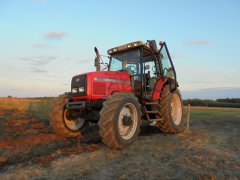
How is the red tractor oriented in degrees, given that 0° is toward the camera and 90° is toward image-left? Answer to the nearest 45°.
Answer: approximately 45°
